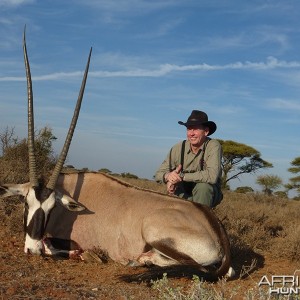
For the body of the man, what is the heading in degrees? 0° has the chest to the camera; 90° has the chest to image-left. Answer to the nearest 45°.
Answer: approximately 45°

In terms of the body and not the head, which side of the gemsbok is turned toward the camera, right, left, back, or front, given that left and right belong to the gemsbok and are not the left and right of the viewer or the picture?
left

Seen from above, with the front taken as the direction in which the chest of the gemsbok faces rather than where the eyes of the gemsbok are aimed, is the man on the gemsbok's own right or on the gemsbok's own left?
on the gemsbok's own right

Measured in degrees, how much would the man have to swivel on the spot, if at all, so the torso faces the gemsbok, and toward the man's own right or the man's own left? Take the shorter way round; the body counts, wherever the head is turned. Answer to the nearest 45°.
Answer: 0° — they already face it
